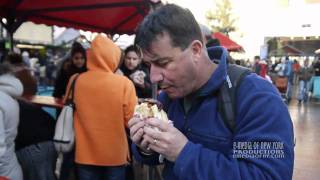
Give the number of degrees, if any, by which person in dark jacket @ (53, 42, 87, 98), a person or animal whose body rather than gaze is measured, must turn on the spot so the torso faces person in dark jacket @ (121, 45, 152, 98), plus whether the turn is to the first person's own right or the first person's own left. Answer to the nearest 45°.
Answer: approximately 45° to the first person's own left

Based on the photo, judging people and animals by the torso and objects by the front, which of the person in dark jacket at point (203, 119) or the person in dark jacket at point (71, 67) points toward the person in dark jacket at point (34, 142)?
the person in dark jacket at point (71, 67)

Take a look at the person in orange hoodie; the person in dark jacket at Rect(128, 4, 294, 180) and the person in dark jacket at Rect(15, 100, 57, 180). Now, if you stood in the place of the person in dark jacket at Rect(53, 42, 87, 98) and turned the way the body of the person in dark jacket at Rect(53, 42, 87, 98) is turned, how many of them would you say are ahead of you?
3

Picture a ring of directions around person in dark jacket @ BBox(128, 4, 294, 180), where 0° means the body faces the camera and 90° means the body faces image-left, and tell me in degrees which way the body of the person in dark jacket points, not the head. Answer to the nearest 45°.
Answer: approximately 45°

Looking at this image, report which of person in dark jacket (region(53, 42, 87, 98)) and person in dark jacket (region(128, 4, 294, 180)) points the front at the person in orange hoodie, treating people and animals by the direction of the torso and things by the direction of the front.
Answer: person in dark jacket (region(53, 42, 87, 98))

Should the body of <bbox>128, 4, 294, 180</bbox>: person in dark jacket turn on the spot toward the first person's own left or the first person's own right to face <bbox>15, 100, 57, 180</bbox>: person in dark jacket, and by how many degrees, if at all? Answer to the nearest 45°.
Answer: approximately 90° to the first person's own right

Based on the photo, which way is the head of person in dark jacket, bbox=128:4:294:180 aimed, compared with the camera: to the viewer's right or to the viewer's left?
to the viewer's left

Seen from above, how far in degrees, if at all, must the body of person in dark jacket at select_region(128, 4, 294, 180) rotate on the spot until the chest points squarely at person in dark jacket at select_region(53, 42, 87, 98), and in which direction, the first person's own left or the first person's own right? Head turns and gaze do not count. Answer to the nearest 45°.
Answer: approximately 90° to the first person's own right

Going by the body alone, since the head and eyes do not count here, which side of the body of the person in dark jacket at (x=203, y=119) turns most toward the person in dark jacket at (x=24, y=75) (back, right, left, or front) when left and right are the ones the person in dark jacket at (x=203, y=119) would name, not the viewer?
right

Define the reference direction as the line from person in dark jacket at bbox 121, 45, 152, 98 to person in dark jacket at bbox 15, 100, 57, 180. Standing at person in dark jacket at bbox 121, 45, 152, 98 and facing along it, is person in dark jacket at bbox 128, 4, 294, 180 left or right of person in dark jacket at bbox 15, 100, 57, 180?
left

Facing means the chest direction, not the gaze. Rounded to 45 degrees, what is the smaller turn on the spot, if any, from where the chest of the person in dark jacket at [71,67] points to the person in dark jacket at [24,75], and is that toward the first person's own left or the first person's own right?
approximately 45° to the first person's own right

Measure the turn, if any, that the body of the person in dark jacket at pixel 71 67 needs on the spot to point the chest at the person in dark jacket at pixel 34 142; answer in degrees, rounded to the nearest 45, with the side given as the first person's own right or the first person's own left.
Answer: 0° — they already face them
